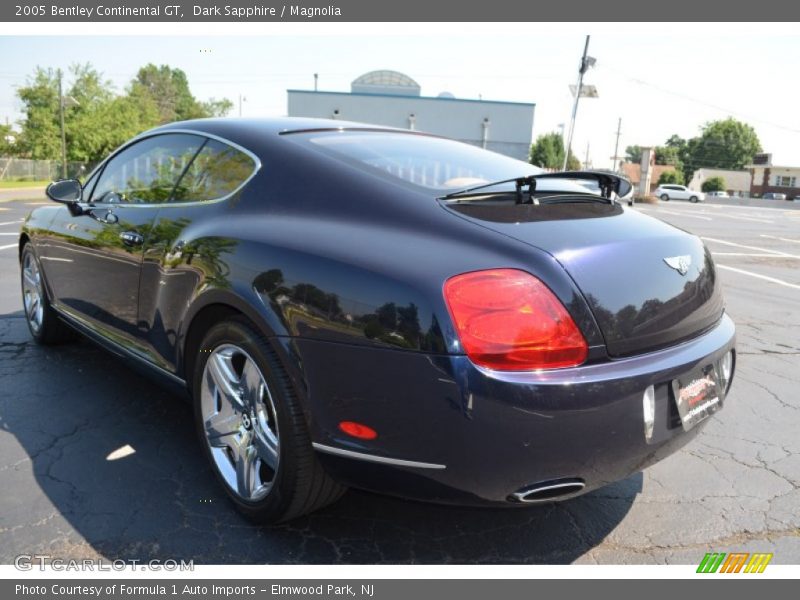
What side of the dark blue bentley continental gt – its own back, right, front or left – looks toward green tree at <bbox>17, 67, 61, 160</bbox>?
front

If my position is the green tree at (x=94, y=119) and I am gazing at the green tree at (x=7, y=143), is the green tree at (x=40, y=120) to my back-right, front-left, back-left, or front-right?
front-left

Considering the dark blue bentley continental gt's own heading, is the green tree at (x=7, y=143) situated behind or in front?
in front

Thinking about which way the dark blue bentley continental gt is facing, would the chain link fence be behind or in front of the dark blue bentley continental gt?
in front

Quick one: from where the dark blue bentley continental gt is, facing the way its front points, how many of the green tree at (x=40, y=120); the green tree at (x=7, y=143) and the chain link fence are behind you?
0

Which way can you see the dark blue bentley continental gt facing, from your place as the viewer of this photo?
facing away from the viewer and to the left of the viewer

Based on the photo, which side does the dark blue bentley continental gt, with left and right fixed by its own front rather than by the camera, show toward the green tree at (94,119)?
front

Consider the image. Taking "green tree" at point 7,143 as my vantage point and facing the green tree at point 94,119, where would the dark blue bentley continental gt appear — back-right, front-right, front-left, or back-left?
front-right
